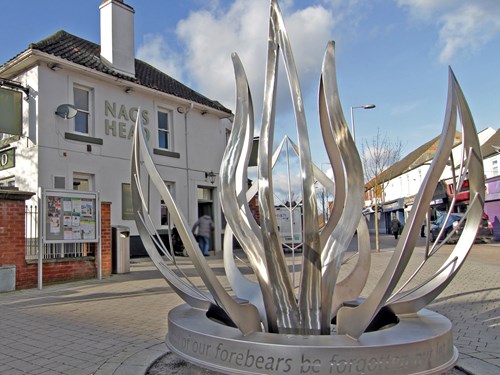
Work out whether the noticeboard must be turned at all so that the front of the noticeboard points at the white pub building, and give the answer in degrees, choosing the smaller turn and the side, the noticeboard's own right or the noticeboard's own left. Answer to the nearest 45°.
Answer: approximately 135° to the noticeboard's own left

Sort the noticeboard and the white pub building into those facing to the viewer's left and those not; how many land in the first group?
0

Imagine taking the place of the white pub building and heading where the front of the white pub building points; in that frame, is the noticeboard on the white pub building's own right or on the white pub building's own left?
on the white pub building's own right

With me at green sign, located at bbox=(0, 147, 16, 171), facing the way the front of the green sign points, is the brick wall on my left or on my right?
on my left

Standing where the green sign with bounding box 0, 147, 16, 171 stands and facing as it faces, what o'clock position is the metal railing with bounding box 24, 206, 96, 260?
The metal railing is roughly at 10 o'clock from the green sign.

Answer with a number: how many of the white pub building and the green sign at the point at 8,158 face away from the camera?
0

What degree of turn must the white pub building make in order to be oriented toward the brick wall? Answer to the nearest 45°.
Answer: approximately 45° to its right

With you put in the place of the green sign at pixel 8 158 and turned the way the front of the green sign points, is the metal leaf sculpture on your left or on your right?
on your left
